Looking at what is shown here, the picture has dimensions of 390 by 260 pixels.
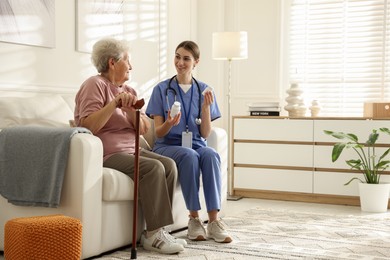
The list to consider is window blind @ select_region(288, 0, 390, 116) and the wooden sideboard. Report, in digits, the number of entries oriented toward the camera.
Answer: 2

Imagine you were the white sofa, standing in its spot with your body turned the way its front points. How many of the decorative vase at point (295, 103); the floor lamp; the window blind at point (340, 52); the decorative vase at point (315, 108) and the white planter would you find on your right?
0

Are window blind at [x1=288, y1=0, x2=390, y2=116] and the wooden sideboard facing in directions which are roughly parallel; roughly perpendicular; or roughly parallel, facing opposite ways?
roughly parallel

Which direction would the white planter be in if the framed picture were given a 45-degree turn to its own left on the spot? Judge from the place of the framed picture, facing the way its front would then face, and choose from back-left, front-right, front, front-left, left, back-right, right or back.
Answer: front

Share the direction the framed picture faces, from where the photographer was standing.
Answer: facing the viewer and to the right of the viewer

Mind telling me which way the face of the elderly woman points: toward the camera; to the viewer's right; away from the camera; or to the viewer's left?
to the viewer's right

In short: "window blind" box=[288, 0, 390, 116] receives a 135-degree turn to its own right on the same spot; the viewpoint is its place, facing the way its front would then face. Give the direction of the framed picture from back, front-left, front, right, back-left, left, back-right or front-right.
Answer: left

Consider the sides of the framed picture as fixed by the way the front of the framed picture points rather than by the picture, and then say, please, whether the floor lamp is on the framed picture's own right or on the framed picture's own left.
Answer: on the framed picture's own left

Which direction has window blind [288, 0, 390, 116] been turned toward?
toward the camera

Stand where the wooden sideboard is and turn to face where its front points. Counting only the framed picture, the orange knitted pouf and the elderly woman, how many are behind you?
0

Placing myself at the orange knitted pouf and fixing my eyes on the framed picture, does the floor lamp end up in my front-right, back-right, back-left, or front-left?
front-right

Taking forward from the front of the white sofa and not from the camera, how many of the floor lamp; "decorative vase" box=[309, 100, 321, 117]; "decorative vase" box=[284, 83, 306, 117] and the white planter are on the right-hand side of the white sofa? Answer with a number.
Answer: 0

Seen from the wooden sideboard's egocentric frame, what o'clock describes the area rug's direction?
The area rug is roughly at 12 o'clock from the wooden sideboard.

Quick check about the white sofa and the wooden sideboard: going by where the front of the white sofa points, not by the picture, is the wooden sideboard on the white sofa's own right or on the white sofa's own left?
on the white sofa's own left

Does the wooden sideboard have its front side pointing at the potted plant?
no

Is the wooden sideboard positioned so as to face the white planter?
no

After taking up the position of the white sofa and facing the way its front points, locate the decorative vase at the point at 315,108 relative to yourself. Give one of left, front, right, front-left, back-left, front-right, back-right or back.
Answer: left

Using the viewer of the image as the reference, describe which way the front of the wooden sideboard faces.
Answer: facing the viewer
